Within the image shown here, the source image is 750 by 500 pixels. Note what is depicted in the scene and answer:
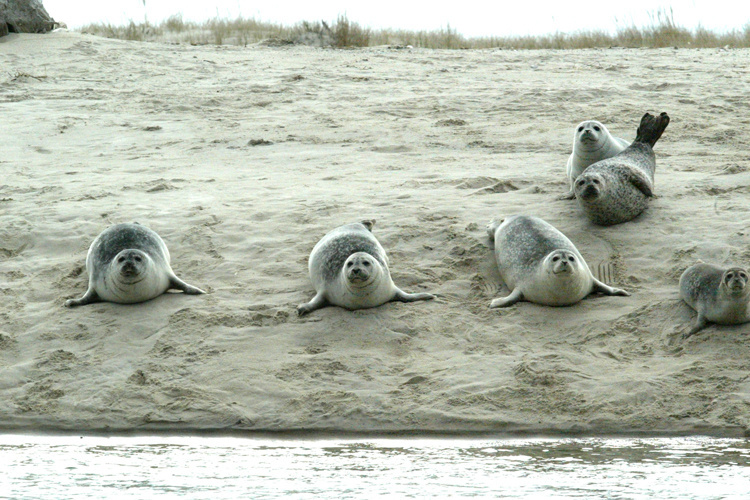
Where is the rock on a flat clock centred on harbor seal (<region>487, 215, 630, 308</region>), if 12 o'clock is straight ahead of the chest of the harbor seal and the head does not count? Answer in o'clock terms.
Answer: The rock is roughly at 6 o'clock from the harbor seal.

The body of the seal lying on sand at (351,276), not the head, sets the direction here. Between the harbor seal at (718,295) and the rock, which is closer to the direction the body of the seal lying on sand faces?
the harbor seal

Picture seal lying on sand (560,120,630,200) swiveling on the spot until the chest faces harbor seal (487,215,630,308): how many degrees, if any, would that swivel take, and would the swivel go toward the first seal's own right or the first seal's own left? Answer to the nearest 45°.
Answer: approximately 45° to the first seal's own left

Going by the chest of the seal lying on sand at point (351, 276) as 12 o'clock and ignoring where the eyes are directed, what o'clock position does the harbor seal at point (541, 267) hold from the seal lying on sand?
The harbor seal is roughly at 9 o'clock from the seal lying on sand.

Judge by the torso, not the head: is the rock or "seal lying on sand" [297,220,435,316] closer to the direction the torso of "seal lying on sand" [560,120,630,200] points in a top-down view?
the seal lying on sand

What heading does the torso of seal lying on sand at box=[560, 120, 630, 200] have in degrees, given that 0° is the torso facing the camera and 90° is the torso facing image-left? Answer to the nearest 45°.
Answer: approximately 45°

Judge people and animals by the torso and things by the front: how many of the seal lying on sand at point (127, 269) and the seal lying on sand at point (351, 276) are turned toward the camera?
2
